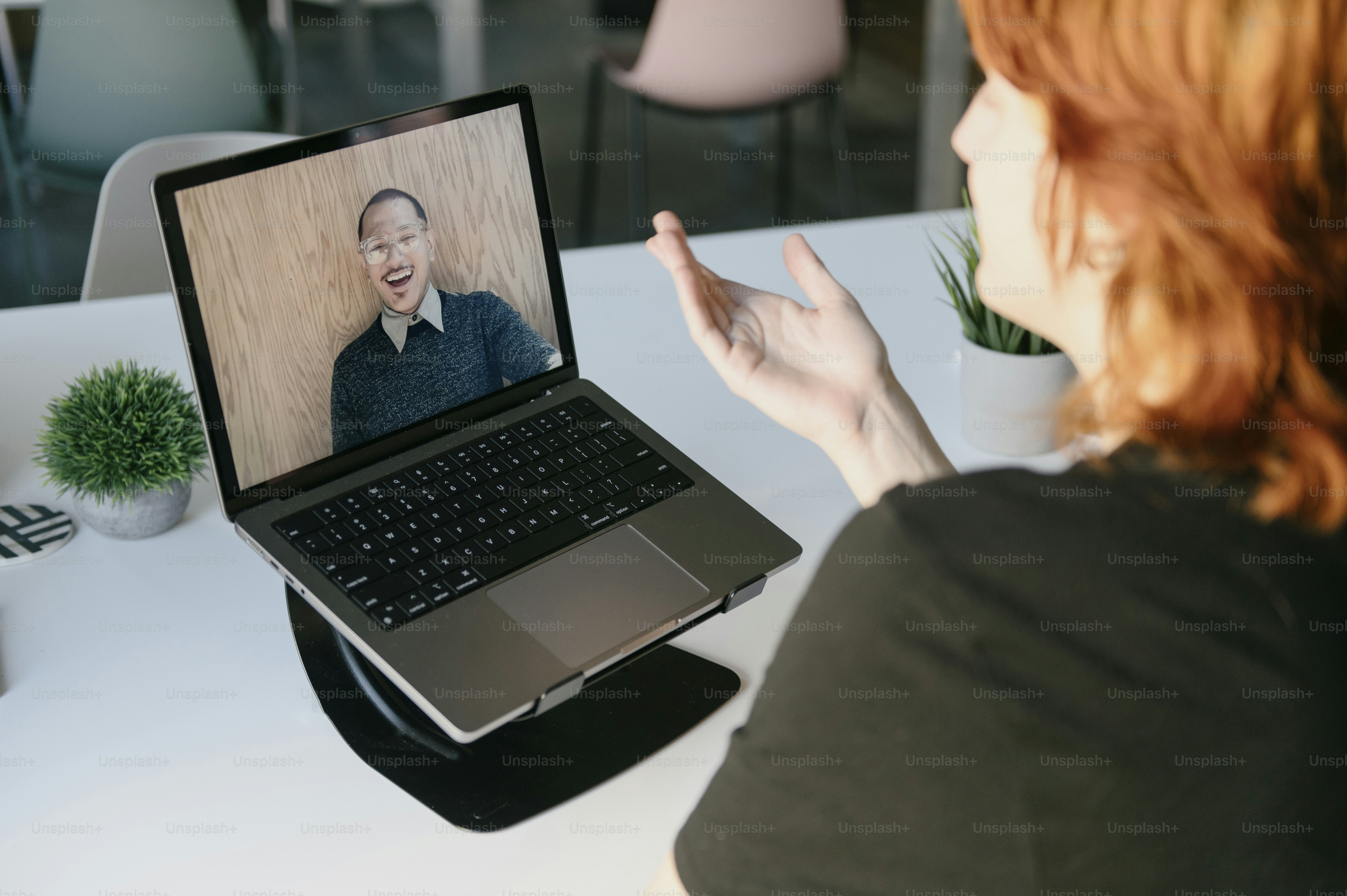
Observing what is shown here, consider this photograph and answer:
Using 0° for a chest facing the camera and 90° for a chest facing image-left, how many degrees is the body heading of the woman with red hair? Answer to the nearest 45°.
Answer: approximately 135°

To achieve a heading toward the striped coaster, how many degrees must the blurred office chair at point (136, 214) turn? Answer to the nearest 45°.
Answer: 0° — it already faces it

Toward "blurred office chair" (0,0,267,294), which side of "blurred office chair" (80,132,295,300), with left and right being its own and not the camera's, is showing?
back

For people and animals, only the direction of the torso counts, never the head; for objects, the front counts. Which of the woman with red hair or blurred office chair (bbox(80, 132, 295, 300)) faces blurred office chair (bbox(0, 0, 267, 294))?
the woman with red hair

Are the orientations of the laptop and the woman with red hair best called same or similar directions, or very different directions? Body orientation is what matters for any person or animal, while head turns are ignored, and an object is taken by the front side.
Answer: very different directions

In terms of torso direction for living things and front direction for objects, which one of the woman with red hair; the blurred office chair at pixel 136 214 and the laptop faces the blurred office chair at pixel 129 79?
the woman with red hair

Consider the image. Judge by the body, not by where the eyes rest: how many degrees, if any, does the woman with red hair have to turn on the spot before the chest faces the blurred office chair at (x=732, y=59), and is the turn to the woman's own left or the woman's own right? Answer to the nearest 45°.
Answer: approximately 45° to the woman's own right

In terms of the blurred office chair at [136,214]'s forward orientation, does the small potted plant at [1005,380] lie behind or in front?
in front

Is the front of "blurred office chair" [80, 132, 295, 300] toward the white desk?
yes

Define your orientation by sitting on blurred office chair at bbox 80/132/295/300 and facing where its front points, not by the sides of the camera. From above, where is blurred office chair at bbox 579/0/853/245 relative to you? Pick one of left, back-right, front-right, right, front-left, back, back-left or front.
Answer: back-left

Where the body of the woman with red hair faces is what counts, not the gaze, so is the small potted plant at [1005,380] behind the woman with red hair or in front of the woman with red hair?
in front

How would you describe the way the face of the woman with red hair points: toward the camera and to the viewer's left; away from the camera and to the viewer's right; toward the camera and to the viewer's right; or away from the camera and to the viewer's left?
away from the camera and to the viewer's left

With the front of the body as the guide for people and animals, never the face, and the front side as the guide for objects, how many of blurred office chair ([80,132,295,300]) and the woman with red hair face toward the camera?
1
